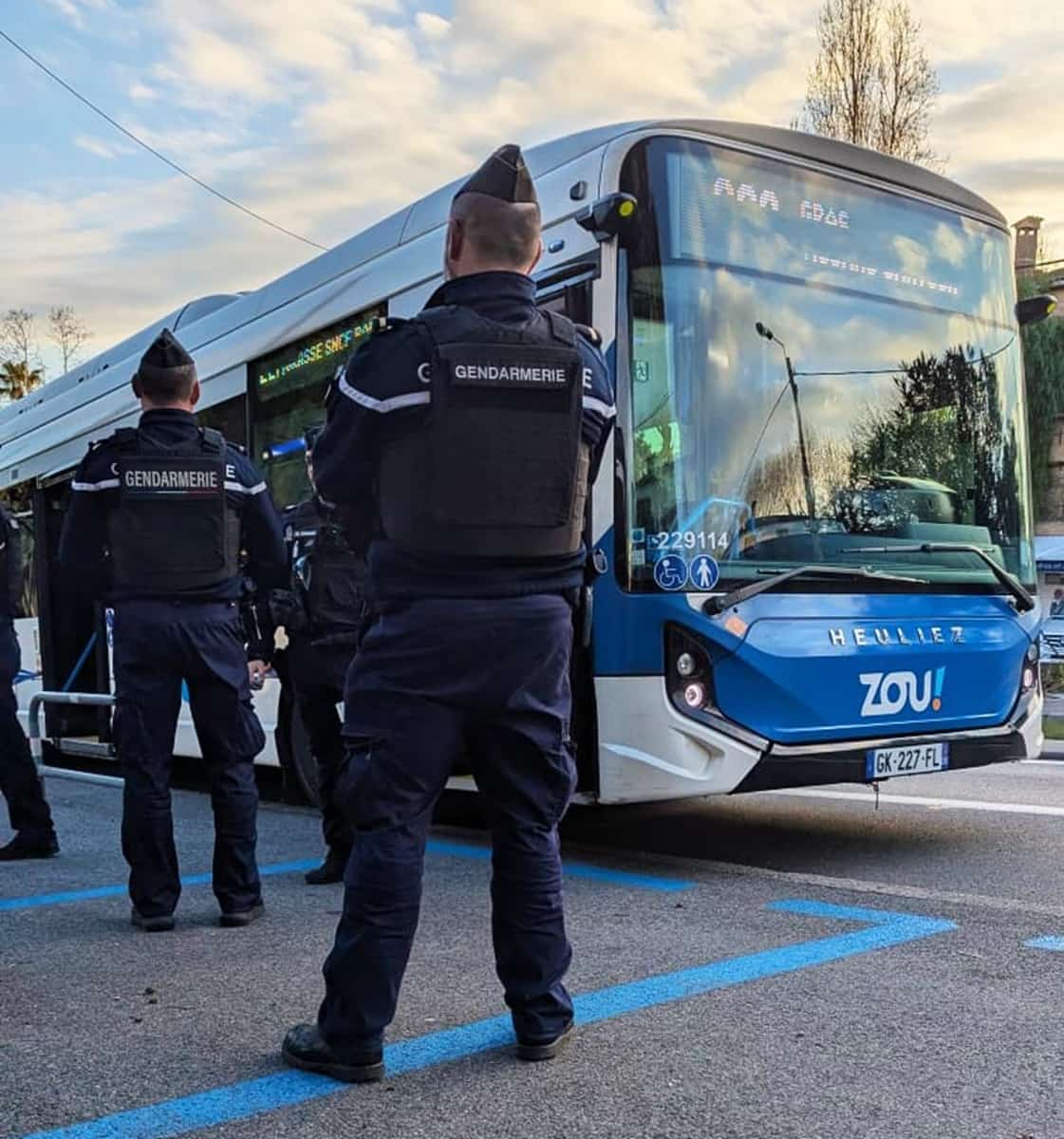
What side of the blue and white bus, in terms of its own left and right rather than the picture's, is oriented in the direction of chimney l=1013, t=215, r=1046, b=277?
left

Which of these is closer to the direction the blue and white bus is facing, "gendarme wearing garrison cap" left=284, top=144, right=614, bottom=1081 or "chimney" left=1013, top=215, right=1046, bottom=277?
the gendarme wearing garrison cap

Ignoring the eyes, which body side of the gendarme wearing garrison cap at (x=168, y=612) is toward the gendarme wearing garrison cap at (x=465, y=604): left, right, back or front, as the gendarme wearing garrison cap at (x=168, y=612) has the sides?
back

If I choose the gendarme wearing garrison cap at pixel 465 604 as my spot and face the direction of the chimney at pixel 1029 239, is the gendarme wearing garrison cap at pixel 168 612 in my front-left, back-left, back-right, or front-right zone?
front-left

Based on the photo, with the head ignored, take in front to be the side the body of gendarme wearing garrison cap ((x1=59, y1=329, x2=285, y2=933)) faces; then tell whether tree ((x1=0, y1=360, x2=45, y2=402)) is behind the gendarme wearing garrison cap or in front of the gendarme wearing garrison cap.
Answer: in front

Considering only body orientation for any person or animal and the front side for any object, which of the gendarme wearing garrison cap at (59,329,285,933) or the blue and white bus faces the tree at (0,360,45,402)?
the gendarme wearing garrison cap

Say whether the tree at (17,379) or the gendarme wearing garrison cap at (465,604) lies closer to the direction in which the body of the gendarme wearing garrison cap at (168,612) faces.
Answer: the tree

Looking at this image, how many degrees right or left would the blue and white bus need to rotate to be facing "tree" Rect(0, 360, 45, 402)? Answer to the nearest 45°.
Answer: approximately 180°

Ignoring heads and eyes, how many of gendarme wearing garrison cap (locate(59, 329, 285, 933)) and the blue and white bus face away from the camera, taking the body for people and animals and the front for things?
1

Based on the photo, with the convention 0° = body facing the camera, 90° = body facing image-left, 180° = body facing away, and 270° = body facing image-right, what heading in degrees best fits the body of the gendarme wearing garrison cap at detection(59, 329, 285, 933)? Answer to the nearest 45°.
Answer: approximately 180°

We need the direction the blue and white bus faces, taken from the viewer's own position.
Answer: facing the viewer and to the right of the viewer

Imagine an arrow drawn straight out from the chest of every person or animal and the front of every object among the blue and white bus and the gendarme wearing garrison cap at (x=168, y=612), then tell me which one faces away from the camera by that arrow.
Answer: the gendarme wearing garrison cap

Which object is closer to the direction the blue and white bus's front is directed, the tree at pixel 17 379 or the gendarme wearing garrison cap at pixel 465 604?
the gendarme wearing garrison cap

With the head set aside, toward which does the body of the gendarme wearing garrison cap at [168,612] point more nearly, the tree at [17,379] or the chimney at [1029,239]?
the tree
